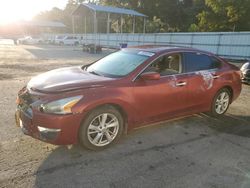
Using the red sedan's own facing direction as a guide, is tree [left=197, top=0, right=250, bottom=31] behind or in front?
behind

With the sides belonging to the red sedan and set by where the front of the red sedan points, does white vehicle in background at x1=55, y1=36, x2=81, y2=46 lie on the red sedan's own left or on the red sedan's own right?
on the red sedan's own right

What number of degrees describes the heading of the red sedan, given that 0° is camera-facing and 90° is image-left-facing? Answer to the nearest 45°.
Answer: approximately 45°

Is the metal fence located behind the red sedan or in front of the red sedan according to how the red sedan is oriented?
behind

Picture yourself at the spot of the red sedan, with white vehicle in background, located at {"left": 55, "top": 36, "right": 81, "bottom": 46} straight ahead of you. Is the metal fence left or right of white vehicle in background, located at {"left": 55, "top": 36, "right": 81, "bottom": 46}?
right

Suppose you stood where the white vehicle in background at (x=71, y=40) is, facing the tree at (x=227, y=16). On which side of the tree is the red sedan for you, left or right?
right
